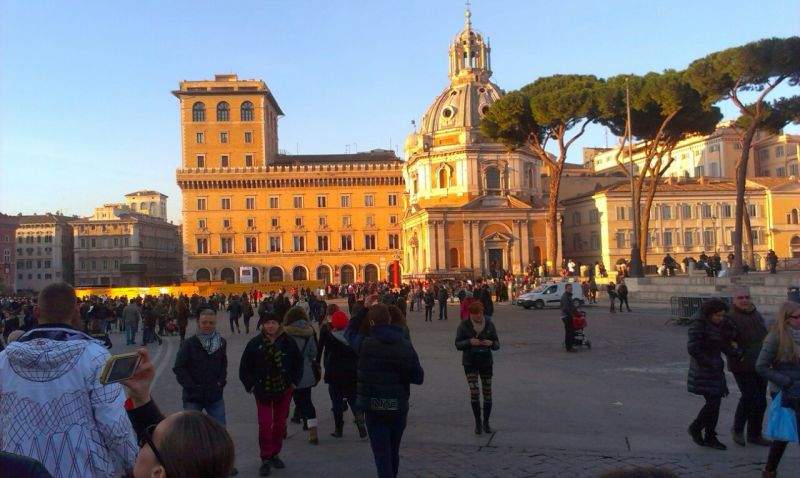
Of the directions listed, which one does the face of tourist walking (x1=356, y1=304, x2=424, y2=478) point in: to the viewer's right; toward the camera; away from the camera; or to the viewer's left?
away from the camera

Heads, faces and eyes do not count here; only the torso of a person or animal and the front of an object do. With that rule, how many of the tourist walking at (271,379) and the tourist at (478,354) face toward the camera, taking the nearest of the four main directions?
2

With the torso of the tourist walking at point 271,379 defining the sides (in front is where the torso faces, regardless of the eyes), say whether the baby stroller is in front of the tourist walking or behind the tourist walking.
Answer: behind

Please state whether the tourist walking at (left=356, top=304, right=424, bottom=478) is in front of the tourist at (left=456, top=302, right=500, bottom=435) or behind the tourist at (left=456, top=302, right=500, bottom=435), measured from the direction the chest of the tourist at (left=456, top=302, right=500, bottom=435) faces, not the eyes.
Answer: in front

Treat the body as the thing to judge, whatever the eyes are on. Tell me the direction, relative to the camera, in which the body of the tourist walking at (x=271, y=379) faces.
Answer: toward the camera

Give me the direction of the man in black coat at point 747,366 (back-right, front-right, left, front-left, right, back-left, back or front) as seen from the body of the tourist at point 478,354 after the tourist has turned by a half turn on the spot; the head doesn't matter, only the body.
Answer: right

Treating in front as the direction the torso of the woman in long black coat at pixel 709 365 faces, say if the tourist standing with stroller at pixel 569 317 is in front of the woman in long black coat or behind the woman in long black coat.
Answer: behind

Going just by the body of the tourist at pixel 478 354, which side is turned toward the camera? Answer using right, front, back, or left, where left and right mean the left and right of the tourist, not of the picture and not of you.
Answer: front

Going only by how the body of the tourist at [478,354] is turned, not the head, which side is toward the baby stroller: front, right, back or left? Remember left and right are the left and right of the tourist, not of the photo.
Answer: back
